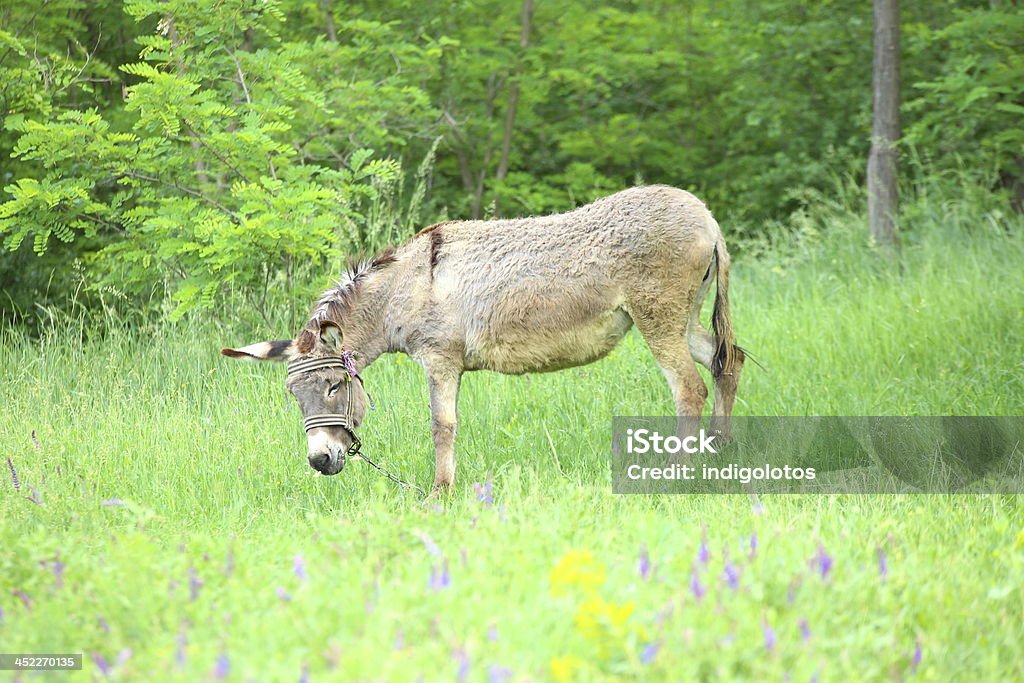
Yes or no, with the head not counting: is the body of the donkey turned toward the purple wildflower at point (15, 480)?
yes

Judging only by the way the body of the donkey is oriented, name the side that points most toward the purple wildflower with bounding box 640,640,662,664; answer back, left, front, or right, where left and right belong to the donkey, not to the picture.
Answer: left

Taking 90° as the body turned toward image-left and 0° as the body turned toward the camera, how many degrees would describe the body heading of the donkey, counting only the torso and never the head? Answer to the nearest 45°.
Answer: approximately 90°

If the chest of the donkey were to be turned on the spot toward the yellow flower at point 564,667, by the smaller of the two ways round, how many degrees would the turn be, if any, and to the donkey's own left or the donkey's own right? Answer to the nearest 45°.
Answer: approximately 90° to the donkey's own left

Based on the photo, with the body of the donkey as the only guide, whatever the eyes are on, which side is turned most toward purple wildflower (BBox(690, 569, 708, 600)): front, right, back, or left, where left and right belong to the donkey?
left

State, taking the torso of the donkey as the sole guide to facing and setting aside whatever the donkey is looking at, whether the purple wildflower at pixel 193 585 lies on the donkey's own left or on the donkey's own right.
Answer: on the donkey's own left

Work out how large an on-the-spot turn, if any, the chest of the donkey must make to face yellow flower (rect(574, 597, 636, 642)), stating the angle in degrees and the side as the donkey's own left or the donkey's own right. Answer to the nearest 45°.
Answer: approximately 90° to the donkey's own left

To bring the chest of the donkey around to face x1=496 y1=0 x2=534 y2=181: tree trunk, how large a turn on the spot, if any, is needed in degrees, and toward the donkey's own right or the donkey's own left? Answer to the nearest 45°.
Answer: approximately 90° to the donkey's own right

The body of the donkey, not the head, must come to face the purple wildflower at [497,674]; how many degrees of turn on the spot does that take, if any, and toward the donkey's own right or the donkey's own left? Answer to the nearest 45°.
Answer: approximately 90° to the donkey's own left
